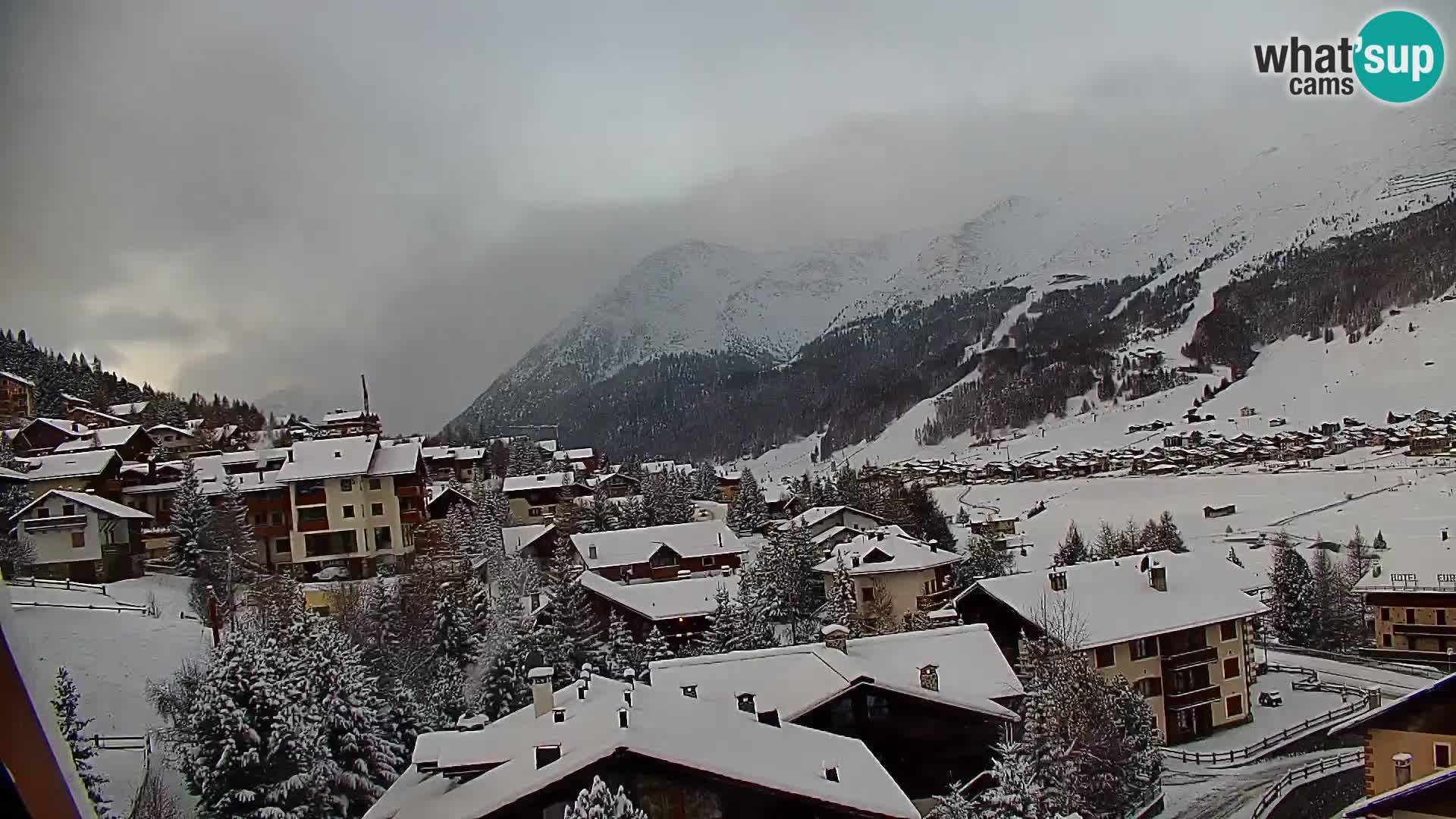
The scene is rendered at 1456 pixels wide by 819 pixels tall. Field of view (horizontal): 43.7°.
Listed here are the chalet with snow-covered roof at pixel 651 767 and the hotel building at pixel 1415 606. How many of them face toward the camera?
2

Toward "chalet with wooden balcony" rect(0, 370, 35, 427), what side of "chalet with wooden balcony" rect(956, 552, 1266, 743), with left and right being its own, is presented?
right

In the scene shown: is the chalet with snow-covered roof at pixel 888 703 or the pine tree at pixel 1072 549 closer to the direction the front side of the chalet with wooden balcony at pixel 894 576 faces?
the chalet with snow-covered roof

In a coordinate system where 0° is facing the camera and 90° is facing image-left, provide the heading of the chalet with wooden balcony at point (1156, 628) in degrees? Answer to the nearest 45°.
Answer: approximately 315°

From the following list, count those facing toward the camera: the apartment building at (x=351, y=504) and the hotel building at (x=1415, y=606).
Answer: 2

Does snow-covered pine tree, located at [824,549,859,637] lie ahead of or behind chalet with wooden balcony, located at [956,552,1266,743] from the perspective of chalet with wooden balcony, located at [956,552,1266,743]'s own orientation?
behind
